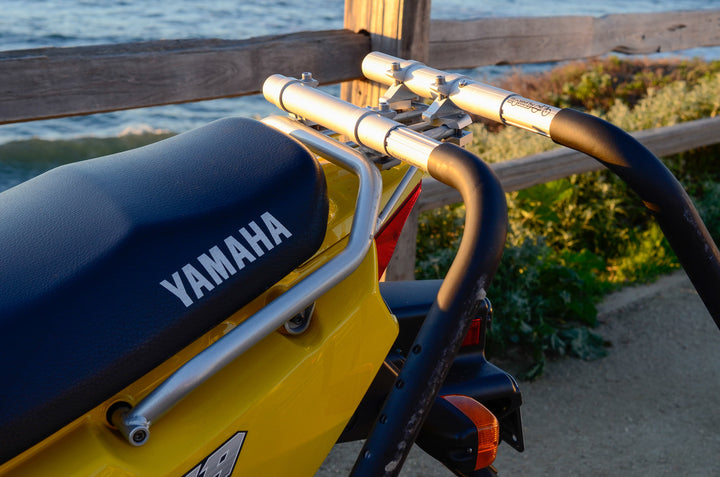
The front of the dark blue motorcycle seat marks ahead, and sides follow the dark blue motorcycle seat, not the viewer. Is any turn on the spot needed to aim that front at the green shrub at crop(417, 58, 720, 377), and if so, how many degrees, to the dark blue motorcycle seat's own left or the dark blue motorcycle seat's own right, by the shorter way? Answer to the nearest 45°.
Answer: approximately 180°

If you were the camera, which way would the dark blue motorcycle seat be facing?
facing the viewer and to the left of the viewer

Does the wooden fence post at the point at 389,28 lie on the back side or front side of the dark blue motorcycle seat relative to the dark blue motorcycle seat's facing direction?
on the back side

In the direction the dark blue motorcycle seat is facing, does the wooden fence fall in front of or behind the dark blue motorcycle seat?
behind
